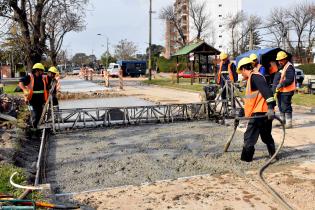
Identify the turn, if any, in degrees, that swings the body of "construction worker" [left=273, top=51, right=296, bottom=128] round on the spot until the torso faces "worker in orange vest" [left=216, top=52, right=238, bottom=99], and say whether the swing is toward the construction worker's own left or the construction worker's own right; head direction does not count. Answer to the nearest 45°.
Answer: approximately 90° to the construction worker's own right

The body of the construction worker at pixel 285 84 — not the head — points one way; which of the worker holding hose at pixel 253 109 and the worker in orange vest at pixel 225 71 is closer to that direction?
the worker holding hose

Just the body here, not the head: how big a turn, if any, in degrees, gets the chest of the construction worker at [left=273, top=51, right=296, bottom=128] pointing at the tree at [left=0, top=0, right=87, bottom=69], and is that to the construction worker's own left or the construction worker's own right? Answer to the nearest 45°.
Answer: approximately 90° to the construction worker's own right

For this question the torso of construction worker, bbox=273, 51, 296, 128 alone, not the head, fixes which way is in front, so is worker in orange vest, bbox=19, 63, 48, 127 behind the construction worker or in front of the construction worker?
in front

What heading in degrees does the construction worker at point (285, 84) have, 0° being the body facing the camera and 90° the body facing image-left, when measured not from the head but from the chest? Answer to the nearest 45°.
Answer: approximately 45°

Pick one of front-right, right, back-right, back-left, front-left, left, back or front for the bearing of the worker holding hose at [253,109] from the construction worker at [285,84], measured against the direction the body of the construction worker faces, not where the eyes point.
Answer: front-left

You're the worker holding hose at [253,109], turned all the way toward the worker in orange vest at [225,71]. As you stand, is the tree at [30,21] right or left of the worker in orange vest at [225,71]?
left

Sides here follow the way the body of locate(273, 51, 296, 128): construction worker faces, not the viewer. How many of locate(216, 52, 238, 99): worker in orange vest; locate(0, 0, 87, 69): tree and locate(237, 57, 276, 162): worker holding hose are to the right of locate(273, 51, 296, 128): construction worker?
2
